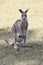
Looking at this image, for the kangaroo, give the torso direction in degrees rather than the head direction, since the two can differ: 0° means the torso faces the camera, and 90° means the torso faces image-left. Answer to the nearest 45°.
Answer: approximately 315°
